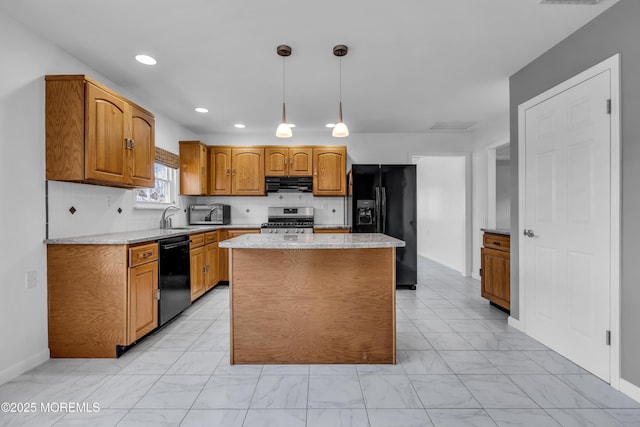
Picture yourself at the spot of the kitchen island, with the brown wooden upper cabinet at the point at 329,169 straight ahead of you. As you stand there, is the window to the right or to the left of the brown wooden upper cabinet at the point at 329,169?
left

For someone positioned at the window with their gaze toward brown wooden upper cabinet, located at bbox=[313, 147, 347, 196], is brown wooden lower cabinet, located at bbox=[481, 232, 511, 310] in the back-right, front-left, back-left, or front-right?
front-right

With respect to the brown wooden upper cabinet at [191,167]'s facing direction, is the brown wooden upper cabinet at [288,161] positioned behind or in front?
in front

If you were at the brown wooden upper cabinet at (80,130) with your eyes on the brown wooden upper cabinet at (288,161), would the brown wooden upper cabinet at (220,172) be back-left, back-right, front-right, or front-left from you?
front-left

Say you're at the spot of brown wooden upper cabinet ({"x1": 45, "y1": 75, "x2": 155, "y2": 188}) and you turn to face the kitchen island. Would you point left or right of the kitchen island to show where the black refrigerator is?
left

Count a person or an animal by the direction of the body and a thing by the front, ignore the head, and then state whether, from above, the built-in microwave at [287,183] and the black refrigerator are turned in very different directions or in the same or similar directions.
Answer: same or similar directions

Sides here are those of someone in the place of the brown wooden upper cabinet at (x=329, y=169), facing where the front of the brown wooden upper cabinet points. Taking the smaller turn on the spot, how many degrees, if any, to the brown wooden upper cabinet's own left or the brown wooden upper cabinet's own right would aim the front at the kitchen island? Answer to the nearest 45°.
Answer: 0° — it already faces it

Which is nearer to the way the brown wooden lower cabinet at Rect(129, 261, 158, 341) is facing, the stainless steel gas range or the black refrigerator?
the black refrigerator

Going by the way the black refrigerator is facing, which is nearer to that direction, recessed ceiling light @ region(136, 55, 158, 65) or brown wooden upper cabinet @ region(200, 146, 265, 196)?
the recessed ceiling light

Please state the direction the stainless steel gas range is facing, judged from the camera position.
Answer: facing the viewer

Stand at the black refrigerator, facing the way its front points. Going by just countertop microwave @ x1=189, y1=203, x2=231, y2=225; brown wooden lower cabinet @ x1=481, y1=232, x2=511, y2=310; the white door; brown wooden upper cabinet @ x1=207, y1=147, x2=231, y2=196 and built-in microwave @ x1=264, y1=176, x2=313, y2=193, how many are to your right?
3

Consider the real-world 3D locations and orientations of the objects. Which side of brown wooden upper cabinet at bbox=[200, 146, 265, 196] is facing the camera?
front

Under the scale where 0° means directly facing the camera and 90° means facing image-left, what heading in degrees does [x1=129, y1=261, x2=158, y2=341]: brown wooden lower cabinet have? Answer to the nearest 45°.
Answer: approximately 315°

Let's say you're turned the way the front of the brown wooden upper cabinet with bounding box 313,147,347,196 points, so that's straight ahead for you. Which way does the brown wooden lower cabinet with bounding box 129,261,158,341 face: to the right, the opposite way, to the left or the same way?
to the left
